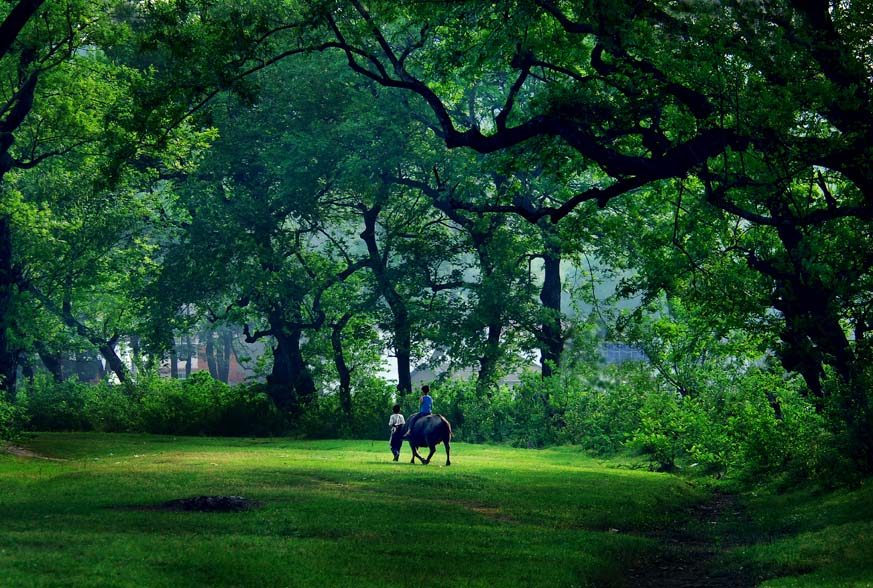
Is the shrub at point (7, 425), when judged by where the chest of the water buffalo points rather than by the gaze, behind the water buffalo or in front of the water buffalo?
in front

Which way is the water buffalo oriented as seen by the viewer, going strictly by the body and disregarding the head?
to the viewer's left

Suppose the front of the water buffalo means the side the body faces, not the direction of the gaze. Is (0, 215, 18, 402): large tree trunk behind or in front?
in front
